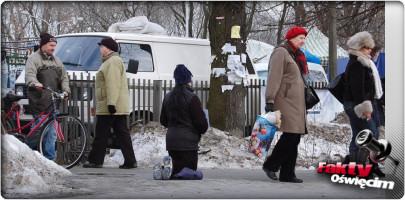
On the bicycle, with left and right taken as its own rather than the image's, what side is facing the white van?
left

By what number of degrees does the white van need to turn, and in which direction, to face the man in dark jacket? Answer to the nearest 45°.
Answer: approximately 45° to its left

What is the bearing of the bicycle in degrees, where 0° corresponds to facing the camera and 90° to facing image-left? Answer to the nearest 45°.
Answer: approximately 315°

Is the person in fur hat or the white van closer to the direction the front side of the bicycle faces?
the person in fur hat

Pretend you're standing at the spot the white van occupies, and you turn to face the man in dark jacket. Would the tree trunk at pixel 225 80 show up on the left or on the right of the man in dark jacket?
left
